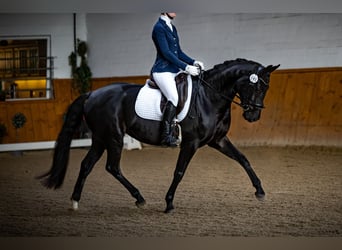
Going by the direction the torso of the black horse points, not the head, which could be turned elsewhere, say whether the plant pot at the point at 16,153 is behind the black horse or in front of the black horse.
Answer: behind

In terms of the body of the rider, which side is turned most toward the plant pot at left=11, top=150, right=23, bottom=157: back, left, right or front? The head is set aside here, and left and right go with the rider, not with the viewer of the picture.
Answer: back

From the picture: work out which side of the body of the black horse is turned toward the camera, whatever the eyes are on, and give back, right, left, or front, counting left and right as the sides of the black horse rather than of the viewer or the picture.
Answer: right

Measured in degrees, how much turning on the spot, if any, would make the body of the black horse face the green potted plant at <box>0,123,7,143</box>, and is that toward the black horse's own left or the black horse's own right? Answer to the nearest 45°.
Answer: approximately 180°

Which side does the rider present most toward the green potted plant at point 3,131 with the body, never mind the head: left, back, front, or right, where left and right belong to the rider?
back

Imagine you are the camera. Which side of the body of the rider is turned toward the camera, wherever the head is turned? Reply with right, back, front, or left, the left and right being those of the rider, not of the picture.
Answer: right
